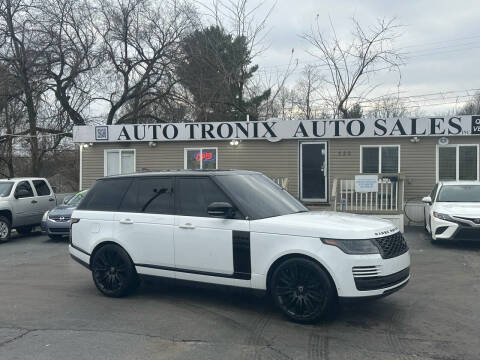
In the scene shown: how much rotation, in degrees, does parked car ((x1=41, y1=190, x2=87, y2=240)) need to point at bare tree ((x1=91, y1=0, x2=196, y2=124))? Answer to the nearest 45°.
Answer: approximately 135° to its right

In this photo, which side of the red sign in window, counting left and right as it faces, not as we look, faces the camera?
front

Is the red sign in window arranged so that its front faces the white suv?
yes

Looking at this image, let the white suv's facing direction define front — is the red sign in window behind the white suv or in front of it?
behind

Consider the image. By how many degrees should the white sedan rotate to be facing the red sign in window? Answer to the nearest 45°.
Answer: approximately 90° to its right

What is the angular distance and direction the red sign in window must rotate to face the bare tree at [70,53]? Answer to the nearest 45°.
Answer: approximately 135° to its right

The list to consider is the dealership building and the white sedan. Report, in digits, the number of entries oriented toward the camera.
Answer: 2

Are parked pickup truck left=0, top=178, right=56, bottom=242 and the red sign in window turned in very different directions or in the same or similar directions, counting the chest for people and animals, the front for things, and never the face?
same or similar directions

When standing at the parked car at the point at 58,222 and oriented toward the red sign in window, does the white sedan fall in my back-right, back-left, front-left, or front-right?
front-right

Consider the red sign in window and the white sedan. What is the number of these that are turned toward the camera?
2

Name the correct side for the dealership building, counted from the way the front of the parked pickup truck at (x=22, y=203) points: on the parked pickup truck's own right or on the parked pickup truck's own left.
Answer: on the parked pickup truck's own left

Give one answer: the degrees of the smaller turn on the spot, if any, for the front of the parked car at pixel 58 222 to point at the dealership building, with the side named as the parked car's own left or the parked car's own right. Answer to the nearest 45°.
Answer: approximately 135° to the parked car's own left

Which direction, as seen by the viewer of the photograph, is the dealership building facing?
facing the viewer

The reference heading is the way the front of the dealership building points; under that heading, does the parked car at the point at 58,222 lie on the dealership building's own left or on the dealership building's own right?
on the dealership building's own right

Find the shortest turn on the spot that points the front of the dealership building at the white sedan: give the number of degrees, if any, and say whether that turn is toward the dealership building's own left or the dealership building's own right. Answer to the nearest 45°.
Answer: approximately 45° to the dealership building's own left

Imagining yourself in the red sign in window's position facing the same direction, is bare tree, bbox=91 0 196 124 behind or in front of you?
behind
